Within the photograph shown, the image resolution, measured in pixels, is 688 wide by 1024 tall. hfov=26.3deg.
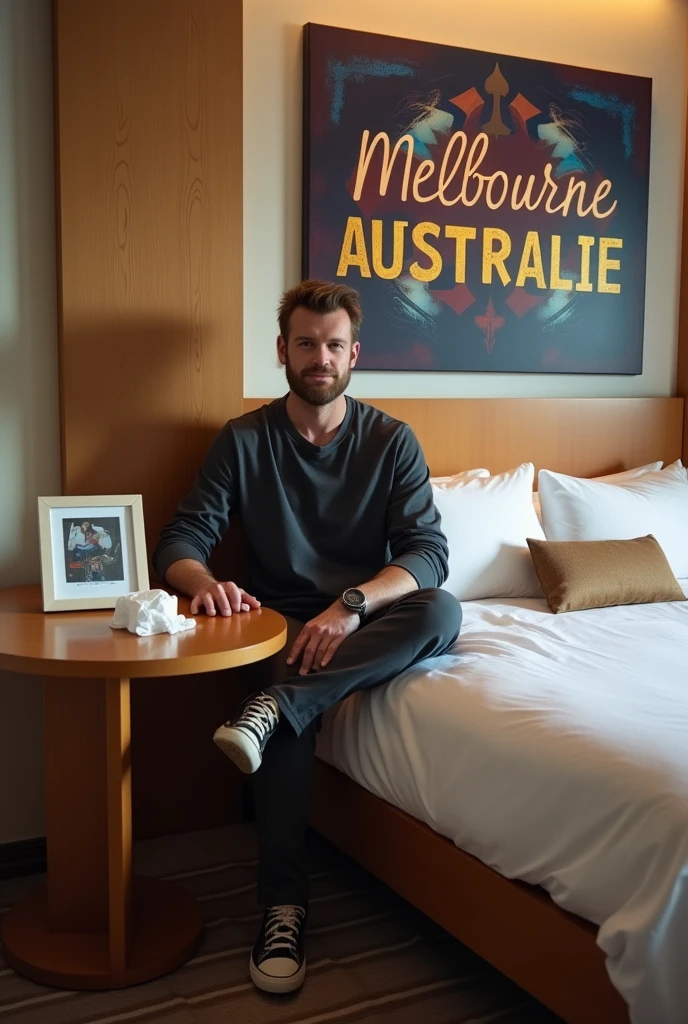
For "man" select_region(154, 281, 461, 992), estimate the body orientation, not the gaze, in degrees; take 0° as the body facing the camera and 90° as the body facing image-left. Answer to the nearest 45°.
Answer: approximately 0°

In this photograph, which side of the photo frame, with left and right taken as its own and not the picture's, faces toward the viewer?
front

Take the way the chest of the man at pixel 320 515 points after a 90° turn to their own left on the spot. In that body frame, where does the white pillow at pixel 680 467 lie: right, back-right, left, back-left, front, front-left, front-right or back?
front-left

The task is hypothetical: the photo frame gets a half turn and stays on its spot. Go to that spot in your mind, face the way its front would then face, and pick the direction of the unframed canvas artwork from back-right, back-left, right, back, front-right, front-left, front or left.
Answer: front-right

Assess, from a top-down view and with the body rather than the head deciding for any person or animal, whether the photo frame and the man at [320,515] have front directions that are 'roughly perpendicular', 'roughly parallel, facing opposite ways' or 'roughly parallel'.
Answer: roughly parallel

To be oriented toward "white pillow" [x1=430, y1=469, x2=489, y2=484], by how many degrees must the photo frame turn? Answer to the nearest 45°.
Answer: approximately 135° to its left

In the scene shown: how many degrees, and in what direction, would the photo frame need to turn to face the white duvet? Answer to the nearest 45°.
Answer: approximately 45° to its left

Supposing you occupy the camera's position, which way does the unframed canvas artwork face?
facing the viewer and to the right of the viewer

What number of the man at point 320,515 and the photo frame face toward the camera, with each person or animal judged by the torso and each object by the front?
2
